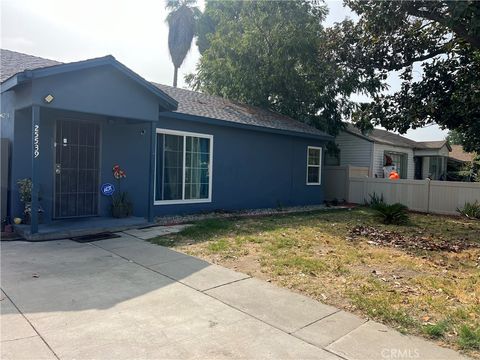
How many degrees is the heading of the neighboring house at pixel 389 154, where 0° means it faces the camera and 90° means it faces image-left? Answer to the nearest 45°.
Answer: approximately 315°

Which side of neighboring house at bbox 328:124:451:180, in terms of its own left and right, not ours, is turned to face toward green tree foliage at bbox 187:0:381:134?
right

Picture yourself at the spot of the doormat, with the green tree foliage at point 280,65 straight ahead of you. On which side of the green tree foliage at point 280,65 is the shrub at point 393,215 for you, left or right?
right

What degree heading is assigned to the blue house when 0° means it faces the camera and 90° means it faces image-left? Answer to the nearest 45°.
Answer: approximately 315°

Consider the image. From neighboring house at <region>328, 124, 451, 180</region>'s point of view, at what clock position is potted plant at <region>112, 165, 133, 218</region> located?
The potted plant is roughly at 2 o'clock from the neighboring house.
